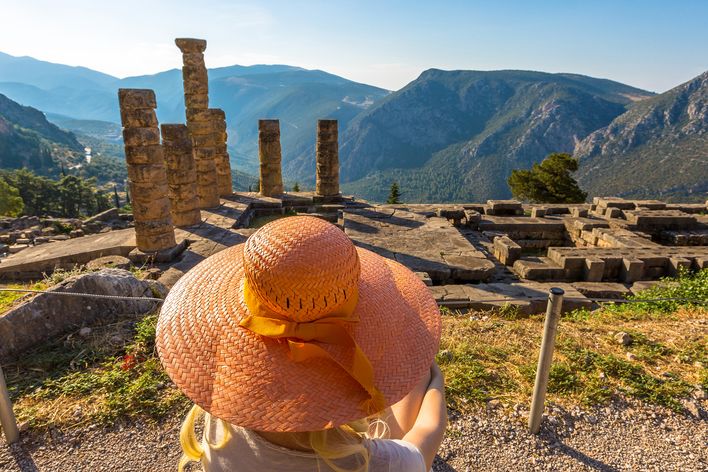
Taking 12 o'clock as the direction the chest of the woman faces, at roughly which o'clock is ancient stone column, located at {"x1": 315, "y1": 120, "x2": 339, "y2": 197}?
The ancient stone column is roughly at 12 o'clock from the woman.

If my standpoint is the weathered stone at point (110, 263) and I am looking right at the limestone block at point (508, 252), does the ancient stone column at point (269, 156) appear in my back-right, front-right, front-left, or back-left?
front-left

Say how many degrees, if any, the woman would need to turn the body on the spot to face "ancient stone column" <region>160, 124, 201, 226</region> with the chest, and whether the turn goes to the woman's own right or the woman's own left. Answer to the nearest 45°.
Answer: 0° — they already face it

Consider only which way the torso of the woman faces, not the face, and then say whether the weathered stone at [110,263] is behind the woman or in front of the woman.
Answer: in front

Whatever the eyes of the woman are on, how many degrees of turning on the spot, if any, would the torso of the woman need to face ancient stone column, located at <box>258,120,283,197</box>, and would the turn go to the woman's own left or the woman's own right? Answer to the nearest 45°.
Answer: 0° — they already face it

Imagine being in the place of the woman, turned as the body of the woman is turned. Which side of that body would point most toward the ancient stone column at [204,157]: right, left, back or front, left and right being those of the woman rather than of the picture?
front

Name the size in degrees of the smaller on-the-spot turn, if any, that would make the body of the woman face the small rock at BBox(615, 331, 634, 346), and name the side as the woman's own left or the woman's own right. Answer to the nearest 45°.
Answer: approximately 45° to the woman's own right

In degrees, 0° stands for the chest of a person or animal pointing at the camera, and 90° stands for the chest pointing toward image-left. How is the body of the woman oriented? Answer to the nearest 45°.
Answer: approximately 180°

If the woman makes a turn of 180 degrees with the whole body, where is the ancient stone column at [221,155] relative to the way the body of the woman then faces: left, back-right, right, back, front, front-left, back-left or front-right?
back

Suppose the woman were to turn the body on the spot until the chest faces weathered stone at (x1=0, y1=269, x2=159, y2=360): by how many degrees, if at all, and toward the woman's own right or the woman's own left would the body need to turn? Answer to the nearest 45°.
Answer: approximately 45° to the woman's own left

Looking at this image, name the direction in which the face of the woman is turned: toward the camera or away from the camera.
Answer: away from the camera

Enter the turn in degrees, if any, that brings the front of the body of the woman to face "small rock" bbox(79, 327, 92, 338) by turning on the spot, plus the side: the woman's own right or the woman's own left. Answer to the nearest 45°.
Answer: approximately 45° to the woman's own left

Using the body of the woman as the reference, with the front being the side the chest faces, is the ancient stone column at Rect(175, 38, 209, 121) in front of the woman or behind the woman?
in front

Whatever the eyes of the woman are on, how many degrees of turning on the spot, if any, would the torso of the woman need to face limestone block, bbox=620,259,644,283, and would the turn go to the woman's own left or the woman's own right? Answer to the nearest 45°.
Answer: approximately 45° to the woman's own right

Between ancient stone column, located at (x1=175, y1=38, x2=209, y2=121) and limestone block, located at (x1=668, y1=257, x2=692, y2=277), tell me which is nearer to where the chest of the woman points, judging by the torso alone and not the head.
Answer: the ancient stone column
